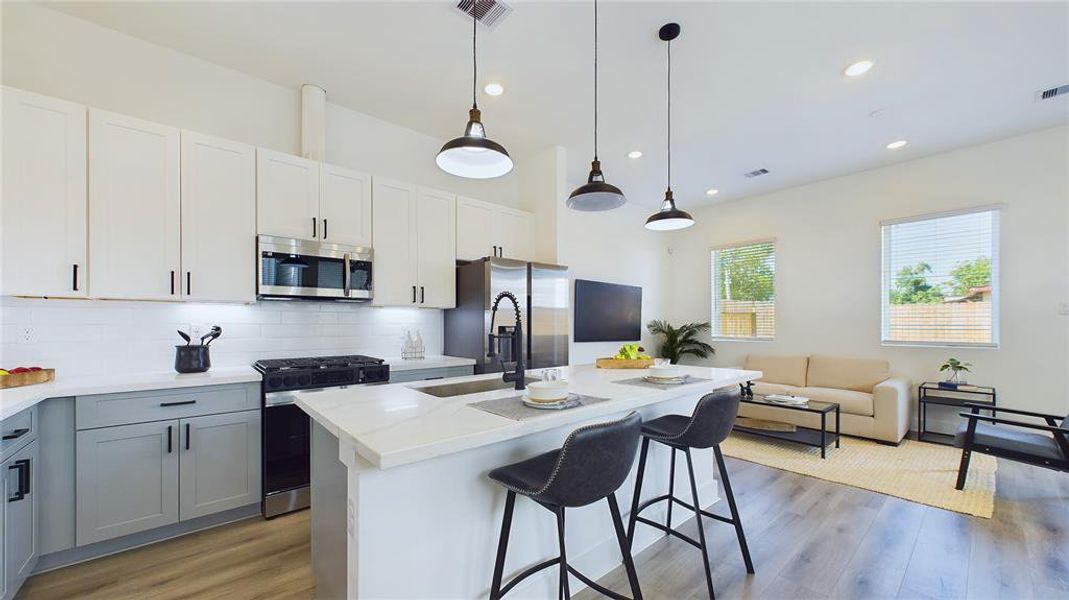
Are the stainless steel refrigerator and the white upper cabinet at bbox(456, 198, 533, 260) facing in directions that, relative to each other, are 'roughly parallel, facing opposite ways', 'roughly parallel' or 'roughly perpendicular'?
roughly parallel

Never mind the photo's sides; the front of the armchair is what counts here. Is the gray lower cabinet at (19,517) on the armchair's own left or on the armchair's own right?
on the armchair's own left

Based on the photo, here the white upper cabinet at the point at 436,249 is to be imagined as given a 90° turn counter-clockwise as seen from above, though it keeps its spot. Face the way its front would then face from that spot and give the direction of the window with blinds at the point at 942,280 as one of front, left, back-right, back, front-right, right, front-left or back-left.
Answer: front-right

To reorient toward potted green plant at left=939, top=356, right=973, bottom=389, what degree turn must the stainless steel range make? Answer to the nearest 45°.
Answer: approximately 45° to its left

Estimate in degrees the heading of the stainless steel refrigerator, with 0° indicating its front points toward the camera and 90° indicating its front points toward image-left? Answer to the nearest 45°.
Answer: approximately 315°

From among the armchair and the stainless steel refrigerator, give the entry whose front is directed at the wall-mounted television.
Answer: the armchair

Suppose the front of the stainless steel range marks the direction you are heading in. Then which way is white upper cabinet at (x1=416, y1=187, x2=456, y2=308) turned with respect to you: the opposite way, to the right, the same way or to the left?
the same way

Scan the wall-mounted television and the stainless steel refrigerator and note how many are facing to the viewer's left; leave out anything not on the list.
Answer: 0

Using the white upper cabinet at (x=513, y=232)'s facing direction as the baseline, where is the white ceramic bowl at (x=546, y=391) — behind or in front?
in front

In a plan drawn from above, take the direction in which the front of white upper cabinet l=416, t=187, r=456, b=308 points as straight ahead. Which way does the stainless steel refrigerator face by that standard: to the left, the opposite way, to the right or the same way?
the same way

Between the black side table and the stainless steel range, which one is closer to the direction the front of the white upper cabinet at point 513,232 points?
the black side table

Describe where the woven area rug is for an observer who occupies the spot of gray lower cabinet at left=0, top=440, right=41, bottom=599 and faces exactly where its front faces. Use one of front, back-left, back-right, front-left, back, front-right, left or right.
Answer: front

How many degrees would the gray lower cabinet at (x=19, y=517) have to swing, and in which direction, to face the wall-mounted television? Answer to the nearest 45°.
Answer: approximately 45° to its left

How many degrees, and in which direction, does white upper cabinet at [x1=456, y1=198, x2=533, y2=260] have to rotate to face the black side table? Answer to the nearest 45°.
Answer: approximately 45° to its left

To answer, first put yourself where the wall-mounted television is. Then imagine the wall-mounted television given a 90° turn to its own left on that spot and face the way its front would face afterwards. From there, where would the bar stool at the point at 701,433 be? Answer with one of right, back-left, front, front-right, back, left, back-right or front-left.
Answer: back-right

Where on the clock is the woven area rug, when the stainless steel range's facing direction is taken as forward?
The woven area rug is roughly at 11 o'clock from the stainless steel range.

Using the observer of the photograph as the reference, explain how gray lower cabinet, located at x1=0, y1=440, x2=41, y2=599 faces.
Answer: facing the viewer and to the right of the viewer

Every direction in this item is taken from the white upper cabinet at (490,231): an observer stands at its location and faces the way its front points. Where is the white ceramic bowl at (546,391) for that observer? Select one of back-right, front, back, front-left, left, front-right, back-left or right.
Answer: front-right

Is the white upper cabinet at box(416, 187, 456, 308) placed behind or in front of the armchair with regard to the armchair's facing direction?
in front

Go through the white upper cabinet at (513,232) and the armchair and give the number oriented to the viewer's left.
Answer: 1
